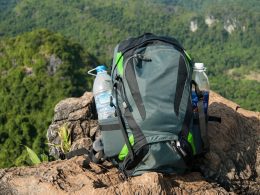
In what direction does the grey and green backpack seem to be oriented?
toward the camera

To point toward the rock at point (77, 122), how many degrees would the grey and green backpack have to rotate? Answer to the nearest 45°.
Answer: approximately 135° to its right
